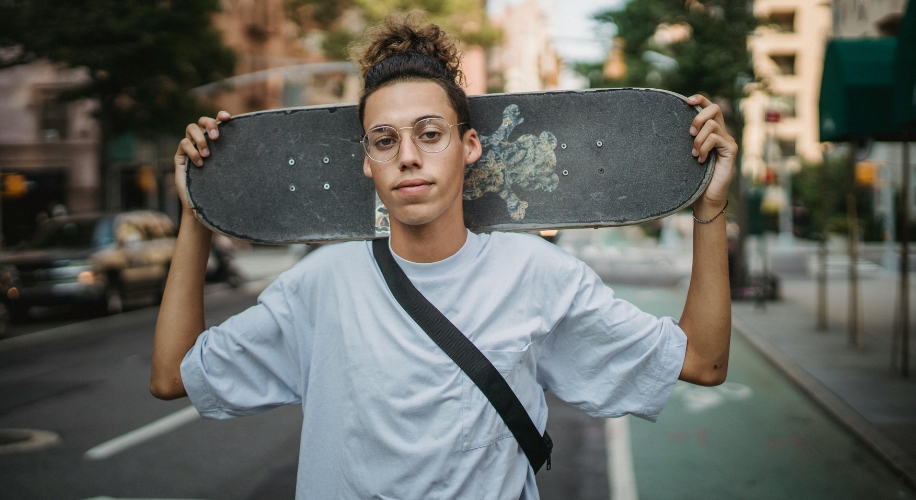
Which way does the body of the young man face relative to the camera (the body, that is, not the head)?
toward the camera

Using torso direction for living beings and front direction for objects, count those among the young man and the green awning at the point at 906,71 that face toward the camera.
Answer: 1

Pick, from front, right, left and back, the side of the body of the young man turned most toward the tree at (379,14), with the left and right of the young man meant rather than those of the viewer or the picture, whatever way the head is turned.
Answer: back

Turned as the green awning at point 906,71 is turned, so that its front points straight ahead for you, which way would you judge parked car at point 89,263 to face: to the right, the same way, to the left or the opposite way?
to the left

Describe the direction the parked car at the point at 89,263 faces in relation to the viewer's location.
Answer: facing the viewer and to the left of the viewer

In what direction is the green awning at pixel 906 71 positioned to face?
to the viewer's left

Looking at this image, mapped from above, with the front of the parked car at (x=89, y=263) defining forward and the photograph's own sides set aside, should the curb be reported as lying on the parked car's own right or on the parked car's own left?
on the parked car's own left

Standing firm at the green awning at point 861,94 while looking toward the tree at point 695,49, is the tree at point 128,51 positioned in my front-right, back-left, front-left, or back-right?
front-left

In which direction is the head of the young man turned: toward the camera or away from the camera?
toward the camera

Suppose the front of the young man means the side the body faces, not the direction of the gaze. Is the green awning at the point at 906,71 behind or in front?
behind

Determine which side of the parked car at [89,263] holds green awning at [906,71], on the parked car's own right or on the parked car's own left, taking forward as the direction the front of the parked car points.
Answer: on the parked car's own left
